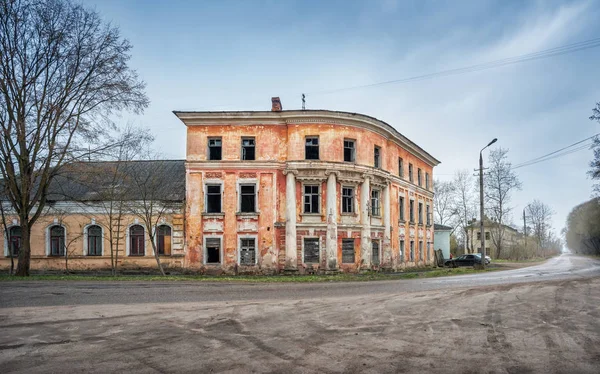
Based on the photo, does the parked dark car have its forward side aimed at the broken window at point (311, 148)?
no

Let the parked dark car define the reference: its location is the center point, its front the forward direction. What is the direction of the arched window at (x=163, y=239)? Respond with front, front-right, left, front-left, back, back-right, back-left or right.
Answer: front-left

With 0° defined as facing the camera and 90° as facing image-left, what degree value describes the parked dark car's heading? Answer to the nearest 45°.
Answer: approximately 90°

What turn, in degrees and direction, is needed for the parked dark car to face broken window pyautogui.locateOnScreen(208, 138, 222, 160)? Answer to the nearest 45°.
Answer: approximately 45° to its left

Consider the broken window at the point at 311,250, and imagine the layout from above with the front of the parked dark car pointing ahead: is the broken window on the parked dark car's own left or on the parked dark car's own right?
on the parked dark car's own left

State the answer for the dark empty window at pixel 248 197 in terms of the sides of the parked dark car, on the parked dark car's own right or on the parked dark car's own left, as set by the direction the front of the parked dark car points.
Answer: on the parked dark car's own left

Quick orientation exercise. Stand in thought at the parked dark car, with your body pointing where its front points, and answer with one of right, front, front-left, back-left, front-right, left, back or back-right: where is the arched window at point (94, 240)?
front-left

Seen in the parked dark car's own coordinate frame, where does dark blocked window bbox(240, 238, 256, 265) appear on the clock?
The dark blocked window is roughly at 10 o'clock from the parked dark car.
